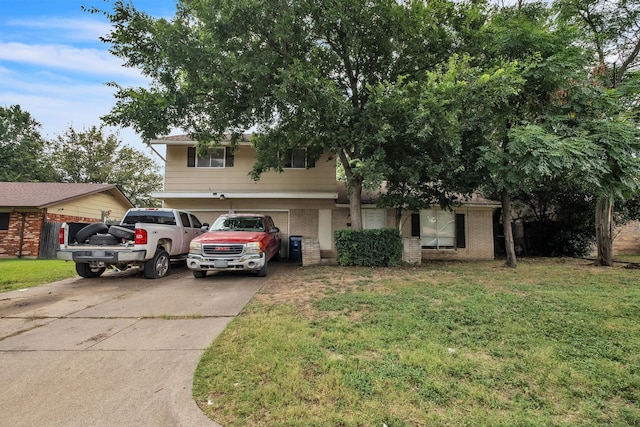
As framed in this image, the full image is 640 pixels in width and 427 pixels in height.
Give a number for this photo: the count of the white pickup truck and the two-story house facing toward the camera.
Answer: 1

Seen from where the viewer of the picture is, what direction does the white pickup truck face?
facing away from the viewer and to the right of the viewer

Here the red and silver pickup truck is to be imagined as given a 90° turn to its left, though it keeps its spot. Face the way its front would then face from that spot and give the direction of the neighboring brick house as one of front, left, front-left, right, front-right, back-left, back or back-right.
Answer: back-left

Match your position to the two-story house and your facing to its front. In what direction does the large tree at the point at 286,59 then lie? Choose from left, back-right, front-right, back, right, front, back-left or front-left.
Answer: front

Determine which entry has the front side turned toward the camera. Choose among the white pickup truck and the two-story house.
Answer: the two-story house

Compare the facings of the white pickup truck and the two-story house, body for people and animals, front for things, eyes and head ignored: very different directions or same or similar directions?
very different directions

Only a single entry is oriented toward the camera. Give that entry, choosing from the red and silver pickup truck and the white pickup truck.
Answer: the red and silver pickup truck

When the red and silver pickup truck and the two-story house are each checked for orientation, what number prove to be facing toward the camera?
2

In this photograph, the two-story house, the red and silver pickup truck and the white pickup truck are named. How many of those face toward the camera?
2

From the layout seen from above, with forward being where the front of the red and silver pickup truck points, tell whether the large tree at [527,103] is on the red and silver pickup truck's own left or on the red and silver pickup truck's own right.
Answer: on the red and silver pickup truck's own left

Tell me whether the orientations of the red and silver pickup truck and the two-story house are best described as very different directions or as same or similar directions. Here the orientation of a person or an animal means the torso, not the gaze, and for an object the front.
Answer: same or similar directions

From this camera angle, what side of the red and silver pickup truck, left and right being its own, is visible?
front

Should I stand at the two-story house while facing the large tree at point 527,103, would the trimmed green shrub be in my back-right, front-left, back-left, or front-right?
front-right

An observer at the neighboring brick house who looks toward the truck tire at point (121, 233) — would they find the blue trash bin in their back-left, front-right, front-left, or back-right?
front-left

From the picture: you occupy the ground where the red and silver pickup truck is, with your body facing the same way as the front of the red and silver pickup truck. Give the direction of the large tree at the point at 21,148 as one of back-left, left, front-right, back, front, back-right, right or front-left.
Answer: back-right
